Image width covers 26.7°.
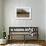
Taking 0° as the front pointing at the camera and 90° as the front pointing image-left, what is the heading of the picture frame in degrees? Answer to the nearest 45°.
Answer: approximately 0°
